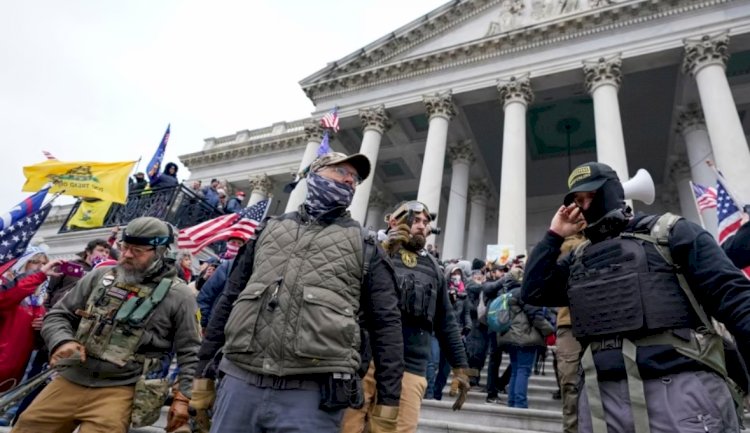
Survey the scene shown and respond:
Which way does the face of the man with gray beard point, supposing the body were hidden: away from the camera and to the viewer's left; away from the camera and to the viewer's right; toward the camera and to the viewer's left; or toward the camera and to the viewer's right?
toward the camera and to the viewer's left

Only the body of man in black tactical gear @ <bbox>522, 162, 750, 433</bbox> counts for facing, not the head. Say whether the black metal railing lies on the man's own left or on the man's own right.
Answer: on the man's own right

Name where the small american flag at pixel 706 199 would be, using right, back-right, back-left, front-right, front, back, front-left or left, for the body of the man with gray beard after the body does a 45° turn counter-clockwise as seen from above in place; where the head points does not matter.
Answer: left

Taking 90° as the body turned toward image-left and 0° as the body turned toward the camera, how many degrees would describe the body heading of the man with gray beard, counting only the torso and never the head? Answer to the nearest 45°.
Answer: approximately 45°

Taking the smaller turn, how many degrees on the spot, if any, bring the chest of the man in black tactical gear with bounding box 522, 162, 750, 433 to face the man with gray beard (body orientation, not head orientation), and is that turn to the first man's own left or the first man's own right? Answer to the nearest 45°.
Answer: approximately 45° to the first man's own right

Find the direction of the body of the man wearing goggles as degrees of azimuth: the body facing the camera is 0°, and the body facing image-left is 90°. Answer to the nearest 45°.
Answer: approximately 0°

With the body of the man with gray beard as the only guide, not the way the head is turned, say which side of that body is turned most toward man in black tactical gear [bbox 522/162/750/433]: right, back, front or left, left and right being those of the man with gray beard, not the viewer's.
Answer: left

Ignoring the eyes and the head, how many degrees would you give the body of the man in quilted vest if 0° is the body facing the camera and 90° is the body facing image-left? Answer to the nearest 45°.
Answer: approximately 0°

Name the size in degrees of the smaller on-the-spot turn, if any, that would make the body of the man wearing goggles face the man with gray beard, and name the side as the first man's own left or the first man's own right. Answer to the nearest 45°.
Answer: approximately 90° to the first man's own right

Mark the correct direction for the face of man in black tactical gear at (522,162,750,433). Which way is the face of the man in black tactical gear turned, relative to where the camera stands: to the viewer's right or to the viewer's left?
to the viewer's left

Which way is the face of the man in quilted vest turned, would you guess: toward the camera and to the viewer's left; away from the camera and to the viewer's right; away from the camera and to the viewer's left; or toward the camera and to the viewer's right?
toward the camera and to the viewer's right

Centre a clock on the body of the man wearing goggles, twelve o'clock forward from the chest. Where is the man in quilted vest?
The man in quilted vest is roughly at 1 o'clock from the man wearing goggles.
